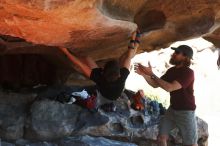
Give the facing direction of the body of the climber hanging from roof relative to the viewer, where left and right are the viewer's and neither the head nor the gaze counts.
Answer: facing away from the viewer
